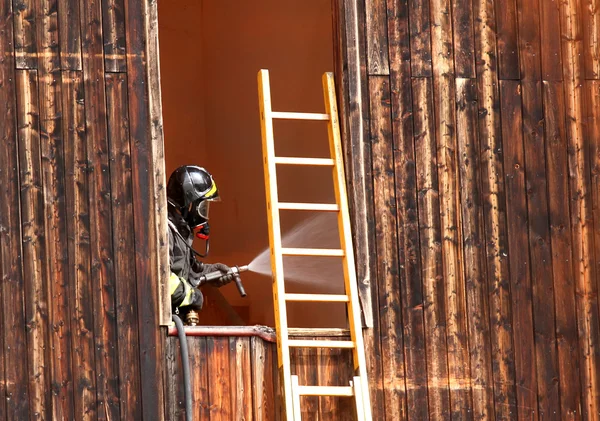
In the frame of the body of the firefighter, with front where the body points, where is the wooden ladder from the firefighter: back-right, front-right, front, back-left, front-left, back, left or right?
front-right

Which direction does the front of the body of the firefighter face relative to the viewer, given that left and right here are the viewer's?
facing to the right of the viewer

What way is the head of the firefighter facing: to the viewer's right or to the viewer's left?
to the viewer's right
